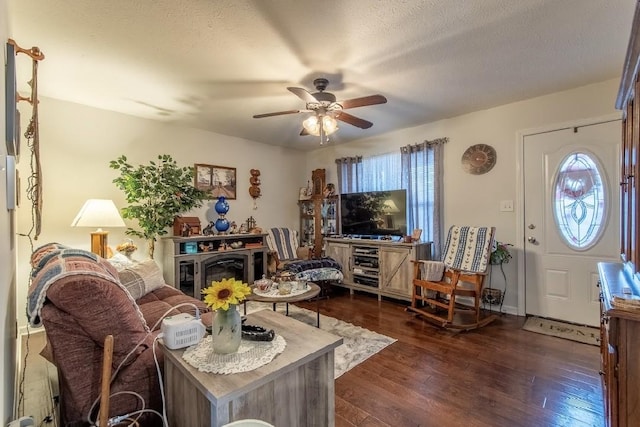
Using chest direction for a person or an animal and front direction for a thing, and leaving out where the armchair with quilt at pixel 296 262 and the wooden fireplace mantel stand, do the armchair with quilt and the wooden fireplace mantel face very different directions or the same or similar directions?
same or similar directions

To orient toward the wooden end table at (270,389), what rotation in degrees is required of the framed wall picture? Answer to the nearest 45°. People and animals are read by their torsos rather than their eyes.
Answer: approximately 45° to its right

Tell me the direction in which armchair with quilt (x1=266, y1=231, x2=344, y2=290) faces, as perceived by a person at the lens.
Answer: facing the viewer and to the right of the viewer

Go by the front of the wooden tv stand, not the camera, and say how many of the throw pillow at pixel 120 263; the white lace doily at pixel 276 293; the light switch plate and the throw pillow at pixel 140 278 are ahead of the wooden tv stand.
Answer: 3

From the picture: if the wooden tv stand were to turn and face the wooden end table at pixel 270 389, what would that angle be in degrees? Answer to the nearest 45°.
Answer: approximately 45° to its left

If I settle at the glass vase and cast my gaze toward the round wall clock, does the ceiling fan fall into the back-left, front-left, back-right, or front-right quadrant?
front-left

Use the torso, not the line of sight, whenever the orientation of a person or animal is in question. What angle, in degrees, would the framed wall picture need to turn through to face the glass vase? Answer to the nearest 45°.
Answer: approximately 45° to its right

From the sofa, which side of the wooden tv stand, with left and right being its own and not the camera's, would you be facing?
front

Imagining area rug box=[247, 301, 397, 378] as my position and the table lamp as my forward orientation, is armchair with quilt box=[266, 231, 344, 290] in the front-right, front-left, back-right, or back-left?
front-right

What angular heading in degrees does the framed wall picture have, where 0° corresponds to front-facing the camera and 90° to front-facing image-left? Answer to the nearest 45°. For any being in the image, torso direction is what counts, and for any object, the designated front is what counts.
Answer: approximately 315°

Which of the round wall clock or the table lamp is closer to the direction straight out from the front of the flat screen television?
the table lamp

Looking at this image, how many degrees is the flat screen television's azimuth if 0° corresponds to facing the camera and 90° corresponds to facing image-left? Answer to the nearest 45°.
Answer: approximately 45°

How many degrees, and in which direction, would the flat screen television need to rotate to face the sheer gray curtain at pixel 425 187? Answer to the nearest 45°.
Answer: approximately 135° to its left

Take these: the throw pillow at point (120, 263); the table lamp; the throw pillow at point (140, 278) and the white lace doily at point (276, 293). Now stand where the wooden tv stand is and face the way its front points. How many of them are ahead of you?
4

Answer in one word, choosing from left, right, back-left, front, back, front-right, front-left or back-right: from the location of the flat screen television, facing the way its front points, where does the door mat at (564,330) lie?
left

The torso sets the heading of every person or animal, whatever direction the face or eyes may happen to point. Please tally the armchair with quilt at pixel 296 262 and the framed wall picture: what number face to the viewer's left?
0

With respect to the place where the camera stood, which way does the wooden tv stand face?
facing the viewer and to the left of the viewer
